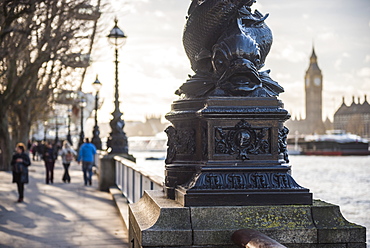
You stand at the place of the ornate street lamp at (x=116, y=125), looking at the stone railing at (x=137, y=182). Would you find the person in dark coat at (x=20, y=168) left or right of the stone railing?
right

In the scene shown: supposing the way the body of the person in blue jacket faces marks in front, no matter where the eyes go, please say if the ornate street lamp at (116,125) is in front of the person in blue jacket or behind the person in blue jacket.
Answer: behind
